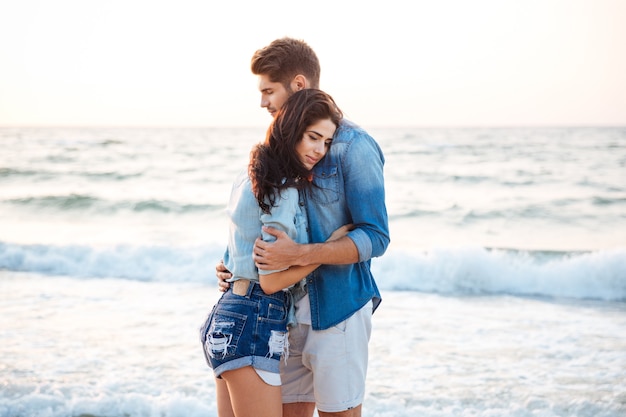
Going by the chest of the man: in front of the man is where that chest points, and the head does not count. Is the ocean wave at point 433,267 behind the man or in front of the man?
behind

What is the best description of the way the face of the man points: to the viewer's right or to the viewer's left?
to the viewer's left

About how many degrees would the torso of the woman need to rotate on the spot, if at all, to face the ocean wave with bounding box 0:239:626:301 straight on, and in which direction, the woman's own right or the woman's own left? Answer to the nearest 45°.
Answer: approximately 90° to the woman's own left

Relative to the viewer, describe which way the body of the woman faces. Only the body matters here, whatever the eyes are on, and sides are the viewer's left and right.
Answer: facing to the right of the viewer

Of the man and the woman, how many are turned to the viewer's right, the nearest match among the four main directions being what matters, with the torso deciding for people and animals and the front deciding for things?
1

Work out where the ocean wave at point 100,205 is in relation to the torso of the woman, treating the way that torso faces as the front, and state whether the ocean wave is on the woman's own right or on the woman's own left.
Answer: on the woman's own left
